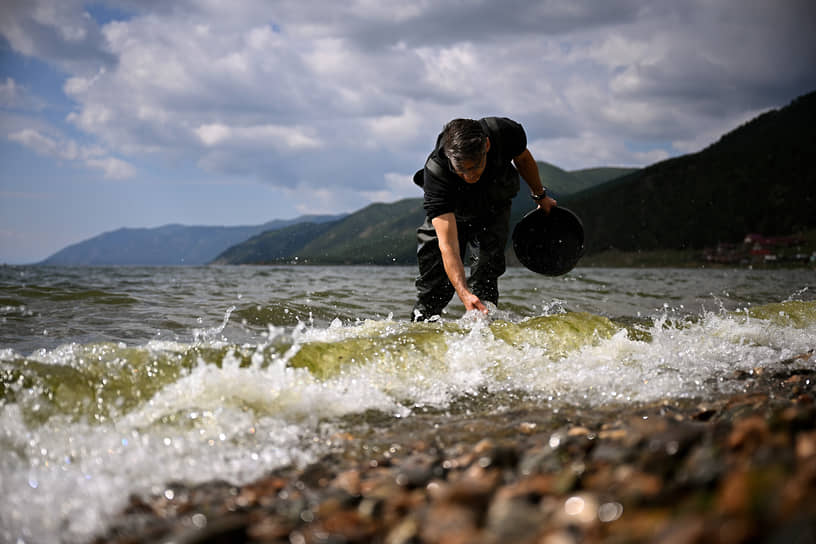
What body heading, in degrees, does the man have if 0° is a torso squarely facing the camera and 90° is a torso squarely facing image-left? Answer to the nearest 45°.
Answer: approximately 0°
